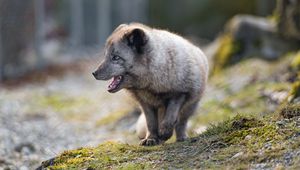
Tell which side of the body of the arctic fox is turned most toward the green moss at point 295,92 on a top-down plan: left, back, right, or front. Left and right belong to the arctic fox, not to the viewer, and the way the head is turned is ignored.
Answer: back

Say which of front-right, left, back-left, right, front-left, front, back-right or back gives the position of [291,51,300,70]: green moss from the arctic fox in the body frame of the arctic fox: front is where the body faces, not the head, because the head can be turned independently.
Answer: back

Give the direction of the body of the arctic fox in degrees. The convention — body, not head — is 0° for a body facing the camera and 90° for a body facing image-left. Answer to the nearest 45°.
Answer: approximately 45°
